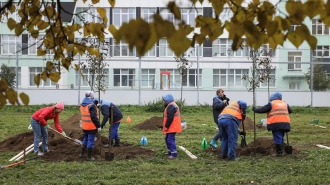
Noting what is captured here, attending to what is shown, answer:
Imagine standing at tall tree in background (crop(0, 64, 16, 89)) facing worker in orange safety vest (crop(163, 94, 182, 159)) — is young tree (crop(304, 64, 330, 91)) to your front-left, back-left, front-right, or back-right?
front-left

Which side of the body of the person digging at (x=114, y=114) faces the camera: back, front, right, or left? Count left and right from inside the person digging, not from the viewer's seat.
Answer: left

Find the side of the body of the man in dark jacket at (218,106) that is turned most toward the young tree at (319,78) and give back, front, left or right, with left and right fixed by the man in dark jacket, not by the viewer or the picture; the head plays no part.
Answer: left

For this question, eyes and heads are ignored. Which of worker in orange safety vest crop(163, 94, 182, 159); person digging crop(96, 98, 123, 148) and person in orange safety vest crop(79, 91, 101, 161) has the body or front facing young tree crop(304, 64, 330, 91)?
person in orange safety vest crop(79, 91, 101, 161)
